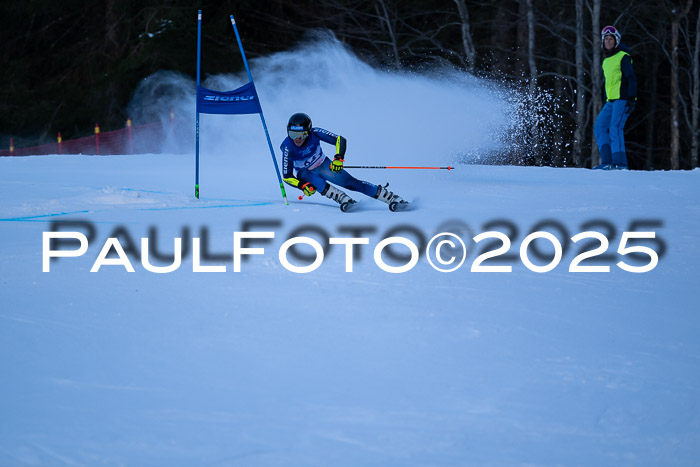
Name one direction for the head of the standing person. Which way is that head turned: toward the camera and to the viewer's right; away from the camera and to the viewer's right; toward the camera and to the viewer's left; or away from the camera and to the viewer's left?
toward the camera and to the viewer's left

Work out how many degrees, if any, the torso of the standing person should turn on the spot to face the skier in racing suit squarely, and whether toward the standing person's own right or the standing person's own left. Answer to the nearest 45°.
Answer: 0° — they already face them

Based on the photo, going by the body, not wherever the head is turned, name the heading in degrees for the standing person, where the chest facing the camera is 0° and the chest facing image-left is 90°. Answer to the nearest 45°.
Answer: approximately 45°
